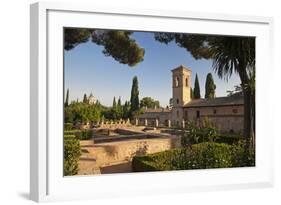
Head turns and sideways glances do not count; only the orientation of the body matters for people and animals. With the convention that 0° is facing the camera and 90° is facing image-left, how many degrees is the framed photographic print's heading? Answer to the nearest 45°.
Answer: approximately 315°
